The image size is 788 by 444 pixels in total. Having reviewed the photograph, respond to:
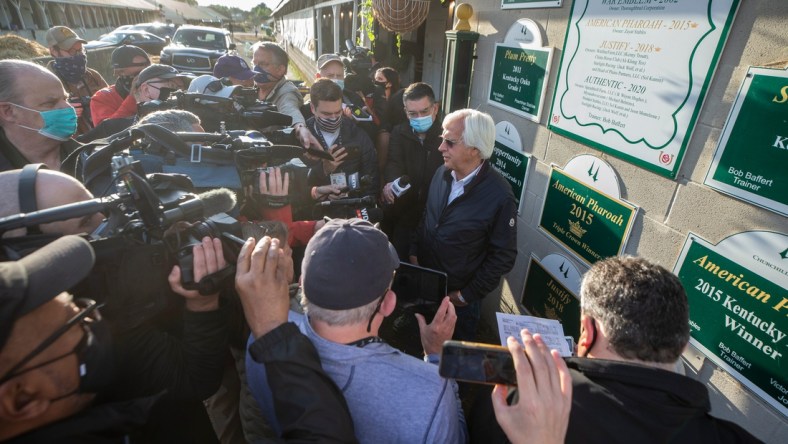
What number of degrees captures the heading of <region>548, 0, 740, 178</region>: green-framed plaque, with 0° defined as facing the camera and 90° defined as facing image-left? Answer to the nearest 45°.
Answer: approximately 45°

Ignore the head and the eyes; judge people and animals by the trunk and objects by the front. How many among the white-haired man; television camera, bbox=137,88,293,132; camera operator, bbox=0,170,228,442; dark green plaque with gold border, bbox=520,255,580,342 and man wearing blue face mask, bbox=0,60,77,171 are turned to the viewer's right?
3

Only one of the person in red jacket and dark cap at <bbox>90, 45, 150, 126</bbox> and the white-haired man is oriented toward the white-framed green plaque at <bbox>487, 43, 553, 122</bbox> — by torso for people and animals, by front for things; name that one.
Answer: the person in red jacket and dark cap

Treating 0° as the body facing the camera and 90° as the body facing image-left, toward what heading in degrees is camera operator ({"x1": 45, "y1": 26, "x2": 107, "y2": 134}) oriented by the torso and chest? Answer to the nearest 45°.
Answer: approximately 315°

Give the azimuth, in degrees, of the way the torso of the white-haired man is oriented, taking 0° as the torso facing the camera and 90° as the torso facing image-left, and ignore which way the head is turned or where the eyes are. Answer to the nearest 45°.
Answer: approximately 45°

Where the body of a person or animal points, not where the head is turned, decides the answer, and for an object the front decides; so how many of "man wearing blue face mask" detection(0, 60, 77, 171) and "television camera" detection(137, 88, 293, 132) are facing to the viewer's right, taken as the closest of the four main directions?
2

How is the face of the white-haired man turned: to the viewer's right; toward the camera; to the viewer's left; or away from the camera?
to the viewer's left

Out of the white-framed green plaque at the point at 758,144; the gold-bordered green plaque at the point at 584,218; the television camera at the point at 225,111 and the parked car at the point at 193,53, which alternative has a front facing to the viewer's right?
the television camera

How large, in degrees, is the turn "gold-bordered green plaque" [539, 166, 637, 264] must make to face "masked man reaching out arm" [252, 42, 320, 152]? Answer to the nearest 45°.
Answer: approximately 45° to its right

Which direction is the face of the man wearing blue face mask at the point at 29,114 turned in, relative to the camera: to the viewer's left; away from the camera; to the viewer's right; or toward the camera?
to the viewer's right

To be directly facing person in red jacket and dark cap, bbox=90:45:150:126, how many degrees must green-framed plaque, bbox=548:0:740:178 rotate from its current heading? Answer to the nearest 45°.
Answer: approximately 45° to its right

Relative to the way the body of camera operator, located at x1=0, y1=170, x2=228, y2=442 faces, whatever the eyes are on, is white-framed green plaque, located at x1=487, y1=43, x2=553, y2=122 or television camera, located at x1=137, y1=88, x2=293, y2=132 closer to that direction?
the white-framed green plaque

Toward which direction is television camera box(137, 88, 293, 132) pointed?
to the viewer's right

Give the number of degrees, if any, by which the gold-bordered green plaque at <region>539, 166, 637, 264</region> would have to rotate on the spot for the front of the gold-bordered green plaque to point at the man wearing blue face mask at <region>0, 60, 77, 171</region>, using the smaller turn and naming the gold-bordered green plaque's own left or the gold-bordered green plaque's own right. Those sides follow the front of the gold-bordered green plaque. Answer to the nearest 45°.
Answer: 0° — it already faces them

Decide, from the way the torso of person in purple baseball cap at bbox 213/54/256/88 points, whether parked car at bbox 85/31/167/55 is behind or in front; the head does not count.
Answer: behind

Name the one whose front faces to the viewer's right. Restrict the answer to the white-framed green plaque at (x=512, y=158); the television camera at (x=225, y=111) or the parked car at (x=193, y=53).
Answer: the television camera
